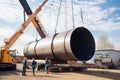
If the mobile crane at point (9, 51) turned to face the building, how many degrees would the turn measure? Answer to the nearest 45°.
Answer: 0° — it already faces it

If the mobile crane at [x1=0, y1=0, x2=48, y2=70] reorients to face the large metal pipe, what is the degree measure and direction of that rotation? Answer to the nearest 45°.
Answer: approximately 45° to its right

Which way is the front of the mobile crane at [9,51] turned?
to the viewer's right
